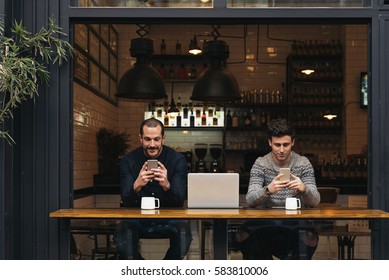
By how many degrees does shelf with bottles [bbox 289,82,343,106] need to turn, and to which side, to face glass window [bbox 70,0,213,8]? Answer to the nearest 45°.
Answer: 0° — it already faces it

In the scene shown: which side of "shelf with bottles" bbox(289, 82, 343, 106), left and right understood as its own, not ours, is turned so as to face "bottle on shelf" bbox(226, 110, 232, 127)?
right

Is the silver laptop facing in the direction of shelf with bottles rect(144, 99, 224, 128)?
yes

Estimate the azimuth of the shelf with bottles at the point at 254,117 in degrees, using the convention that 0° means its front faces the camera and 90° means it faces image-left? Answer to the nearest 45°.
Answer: approximately 0°

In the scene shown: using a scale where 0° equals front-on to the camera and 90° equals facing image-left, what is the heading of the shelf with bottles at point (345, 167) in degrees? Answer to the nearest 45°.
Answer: approximately 0°

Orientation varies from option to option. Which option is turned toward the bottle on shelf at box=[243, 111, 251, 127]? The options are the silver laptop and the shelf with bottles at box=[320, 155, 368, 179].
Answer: the silver laptop

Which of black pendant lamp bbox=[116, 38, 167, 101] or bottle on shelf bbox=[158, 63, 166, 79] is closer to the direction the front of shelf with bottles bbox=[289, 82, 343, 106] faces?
the black pendant lamp

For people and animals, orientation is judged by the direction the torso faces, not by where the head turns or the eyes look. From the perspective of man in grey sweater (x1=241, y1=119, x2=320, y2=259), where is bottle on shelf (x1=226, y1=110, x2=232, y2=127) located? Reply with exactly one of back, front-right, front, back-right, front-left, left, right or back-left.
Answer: back

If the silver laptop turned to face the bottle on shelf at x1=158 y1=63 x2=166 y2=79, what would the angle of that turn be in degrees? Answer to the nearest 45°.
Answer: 0° — it already faces it
